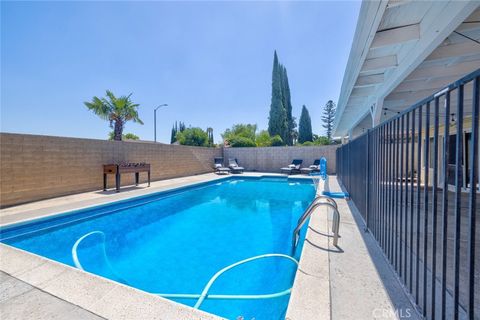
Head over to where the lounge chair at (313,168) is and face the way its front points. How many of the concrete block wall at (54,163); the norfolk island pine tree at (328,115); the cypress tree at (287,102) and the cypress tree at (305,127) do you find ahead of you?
1

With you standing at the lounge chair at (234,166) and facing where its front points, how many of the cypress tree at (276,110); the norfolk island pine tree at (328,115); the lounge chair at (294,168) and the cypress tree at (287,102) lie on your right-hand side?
0

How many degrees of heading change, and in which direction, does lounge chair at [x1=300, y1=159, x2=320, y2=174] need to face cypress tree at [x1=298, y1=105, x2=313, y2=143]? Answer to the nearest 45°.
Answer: approximately 135° to its right

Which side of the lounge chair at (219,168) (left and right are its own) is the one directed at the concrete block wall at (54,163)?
right

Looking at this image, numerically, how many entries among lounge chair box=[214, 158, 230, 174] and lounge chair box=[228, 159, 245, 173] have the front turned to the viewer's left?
0

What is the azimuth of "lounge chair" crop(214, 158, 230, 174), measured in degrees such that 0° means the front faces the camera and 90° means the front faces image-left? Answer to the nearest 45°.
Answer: approximately 315°

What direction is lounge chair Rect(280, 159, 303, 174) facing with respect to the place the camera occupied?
facing the viewer and to the left of the viewer

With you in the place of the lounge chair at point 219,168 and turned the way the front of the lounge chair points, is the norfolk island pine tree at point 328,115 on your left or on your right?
on your left

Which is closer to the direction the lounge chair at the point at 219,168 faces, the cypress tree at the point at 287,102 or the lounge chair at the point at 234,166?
the lounge chair

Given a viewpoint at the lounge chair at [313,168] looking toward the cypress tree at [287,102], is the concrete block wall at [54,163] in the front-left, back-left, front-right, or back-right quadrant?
back-left

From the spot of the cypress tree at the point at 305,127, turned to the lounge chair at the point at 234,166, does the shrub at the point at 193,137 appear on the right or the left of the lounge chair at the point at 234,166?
right

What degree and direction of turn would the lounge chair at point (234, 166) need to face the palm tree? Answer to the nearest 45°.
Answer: approximately 135° to its right

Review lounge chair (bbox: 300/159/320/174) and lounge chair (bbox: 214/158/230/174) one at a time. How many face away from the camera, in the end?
0

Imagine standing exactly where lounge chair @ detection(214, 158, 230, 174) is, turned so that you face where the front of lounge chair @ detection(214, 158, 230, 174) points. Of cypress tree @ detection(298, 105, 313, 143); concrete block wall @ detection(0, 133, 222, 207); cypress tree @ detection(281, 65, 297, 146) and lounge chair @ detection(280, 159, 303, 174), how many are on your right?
1

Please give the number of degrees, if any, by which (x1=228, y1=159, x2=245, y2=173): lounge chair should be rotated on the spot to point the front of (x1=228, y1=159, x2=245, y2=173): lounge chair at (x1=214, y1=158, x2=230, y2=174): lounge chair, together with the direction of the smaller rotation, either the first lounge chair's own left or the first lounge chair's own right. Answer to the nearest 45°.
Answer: approximately 135° to the first lounge chair's own right
